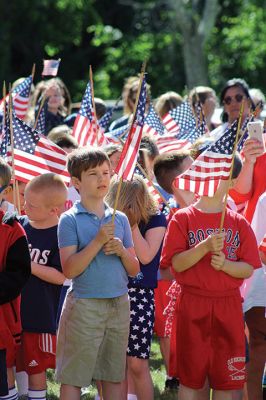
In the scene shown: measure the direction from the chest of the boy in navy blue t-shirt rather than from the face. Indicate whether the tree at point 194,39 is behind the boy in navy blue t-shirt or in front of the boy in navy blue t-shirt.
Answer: behind

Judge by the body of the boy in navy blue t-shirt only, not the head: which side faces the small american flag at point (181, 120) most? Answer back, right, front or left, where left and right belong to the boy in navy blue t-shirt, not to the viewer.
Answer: back

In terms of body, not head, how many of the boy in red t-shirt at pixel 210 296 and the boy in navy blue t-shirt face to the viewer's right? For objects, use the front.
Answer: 0

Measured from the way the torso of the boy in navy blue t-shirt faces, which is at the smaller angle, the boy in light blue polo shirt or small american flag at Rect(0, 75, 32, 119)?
the boy in light blue polo shirt

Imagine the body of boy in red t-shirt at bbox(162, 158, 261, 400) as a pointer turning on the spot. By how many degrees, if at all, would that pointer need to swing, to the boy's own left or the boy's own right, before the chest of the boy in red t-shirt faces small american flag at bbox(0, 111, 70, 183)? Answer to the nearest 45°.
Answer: approximately 135° to the boy's own right

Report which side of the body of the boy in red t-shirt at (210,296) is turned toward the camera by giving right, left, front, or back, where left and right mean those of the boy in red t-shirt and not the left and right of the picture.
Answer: front

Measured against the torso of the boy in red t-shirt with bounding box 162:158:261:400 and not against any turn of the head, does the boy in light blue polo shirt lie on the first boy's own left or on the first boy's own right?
on the first boy's own right

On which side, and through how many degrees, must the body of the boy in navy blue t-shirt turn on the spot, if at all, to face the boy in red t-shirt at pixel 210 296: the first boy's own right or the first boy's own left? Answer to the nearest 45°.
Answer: approximately 90° to the first boy's own left

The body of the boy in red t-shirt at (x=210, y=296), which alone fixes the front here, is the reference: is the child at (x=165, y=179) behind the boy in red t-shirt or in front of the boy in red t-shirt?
behind
